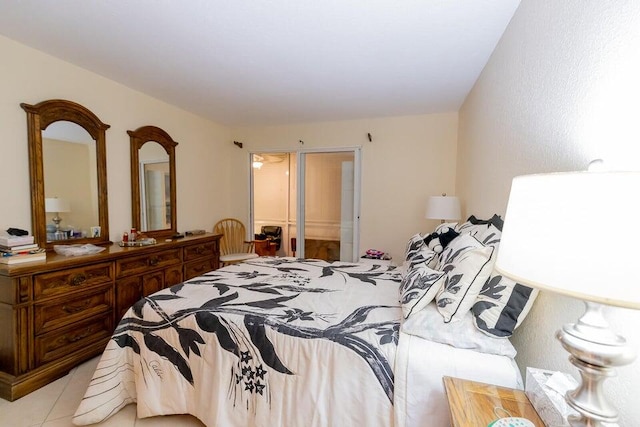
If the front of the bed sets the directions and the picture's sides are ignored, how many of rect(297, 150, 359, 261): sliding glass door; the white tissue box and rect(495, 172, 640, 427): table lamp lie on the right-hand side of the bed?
1

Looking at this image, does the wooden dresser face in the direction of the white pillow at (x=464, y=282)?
yes

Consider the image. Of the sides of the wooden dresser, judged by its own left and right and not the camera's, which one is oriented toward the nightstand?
front

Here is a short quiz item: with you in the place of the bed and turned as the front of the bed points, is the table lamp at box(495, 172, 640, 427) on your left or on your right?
on your left

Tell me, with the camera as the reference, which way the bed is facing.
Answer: facing to the left of the viewer

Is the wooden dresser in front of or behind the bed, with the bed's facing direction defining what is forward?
in front

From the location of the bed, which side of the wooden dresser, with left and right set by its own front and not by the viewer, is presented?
front

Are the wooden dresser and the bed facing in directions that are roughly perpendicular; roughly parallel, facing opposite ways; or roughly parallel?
roughly parallel, facing opposite ways

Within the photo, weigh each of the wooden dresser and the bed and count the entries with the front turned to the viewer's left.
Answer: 1

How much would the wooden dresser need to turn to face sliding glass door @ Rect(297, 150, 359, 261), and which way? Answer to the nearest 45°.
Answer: approximately 45° to its left
